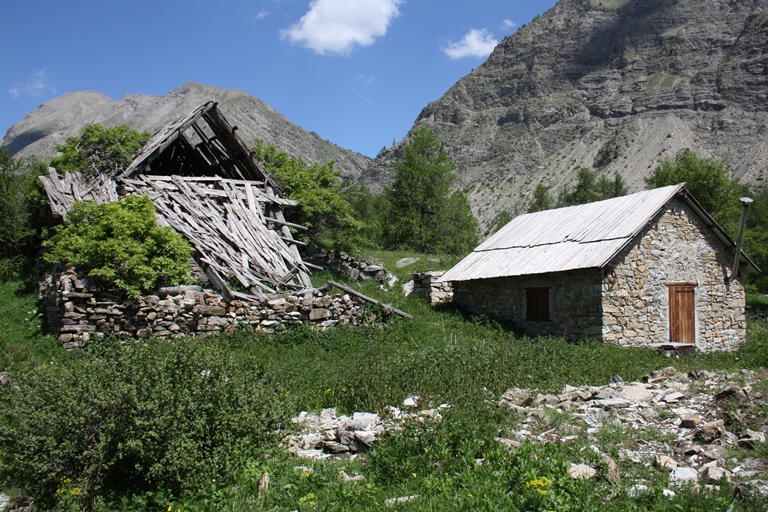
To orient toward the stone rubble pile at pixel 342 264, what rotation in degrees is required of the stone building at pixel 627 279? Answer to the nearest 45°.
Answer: approximately 135° to its right

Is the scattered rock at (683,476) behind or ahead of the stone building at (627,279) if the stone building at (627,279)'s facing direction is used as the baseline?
ahead

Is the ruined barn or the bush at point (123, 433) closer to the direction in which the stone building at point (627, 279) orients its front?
the bush

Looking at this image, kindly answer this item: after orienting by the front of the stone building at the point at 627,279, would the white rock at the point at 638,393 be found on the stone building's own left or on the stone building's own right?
on the stone building's own right

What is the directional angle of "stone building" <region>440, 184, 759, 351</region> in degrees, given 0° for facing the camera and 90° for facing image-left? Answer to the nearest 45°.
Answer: approximately 315°

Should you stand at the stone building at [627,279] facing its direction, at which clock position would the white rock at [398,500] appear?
The white rock is roughly at 2 o'clock from the stone building.

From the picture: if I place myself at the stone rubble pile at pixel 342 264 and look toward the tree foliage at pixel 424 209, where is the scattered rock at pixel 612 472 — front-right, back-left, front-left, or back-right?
back-right

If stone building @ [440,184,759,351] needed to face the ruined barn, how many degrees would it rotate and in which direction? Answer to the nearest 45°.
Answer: approximately 135° to its right

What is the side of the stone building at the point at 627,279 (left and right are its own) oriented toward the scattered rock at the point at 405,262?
back

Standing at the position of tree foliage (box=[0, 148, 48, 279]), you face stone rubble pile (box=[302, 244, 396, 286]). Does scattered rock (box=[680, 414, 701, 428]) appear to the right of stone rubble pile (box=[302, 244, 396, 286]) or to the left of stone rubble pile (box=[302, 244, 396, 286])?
right

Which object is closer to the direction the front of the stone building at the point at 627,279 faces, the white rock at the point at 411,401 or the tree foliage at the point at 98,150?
the white rock

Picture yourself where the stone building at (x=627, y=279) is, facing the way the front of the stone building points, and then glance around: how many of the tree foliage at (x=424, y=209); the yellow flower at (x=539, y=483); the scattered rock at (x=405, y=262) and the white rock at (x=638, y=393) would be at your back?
2

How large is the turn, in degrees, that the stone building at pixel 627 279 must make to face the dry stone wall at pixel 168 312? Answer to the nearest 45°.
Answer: approximately 90° to its right

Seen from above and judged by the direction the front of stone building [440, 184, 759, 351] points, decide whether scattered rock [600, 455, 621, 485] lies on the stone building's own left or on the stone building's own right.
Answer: on the stone building's own right

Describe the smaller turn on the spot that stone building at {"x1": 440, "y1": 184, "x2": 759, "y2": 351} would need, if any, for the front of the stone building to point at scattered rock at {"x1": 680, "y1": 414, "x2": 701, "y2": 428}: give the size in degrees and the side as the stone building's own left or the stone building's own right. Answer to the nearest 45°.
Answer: approximately 45° to the stone building's own right
